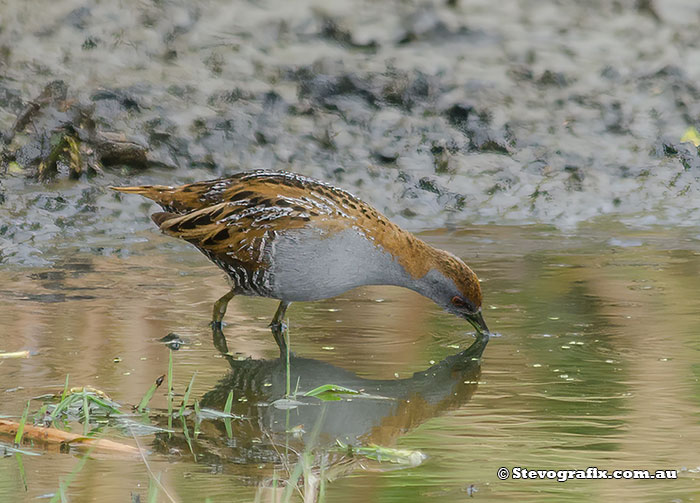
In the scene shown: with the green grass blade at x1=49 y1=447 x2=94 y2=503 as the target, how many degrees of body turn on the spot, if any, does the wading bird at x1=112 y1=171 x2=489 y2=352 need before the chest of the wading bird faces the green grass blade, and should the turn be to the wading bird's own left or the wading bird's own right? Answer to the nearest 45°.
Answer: approximately 90° to the wading bird's own right

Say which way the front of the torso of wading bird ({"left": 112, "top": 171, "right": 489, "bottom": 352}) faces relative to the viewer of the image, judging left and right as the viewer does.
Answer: facing to the right of the viewer

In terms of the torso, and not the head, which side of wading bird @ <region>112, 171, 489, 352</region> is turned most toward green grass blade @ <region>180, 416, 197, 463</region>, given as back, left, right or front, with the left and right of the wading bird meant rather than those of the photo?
right

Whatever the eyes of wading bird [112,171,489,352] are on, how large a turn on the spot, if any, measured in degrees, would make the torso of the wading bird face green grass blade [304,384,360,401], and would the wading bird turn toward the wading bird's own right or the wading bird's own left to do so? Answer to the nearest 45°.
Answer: approximately 90° to the wading bird's own right

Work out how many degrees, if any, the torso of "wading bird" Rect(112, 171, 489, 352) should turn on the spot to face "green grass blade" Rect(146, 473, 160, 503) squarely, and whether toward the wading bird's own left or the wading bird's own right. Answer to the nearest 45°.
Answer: approximately 90° to the wading bird's own right

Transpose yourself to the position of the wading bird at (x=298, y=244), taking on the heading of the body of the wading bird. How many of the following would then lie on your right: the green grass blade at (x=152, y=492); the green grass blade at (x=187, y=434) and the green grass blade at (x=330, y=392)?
3

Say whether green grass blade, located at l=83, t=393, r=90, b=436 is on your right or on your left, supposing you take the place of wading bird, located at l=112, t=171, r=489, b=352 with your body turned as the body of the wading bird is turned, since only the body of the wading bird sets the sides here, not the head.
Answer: on your right

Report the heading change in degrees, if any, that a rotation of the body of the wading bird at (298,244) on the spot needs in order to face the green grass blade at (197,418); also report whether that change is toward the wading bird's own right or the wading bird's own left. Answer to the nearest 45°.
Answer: approximately 90° to the wading bird's own right
